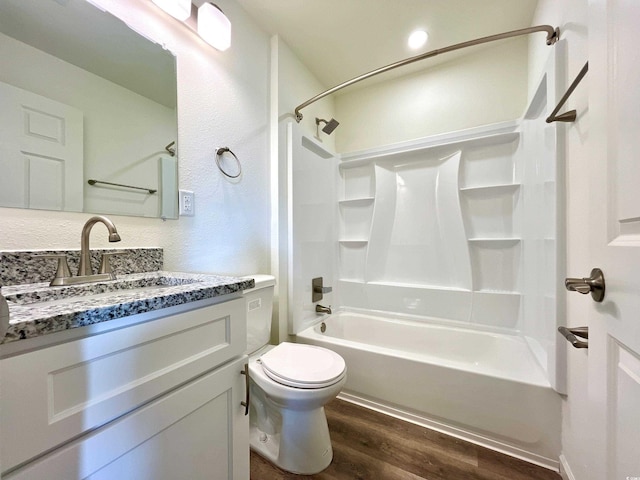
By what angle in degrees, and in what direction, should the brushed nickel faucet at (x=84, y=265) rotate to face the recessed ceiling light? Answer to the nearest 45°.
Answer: approximately 45° to its left

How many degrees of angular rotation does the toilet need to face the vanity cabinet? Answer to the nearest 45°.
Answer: approximately 90° to its right

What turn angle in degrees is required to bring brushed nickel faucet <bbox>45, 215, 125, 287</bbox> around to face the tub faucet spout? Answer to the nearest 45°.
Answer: approximately 45° to its left

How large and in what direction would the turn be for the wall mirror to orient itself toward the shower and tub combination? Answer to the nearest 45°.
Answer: approximately 45° to its left

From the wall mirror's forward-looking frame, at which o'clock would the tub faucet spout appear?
The tub faucet spout is roughly at 10 o'clock from the wall mirror.

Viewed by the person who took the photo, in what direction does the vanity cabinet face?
facing the viewer and to the right of the viewer

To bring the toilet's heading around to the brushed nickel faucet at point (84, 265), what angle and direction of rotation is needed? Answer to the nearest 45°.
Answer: approximately 90° to its right

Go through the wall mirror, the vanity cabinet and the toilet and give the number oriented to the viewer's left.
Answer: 0

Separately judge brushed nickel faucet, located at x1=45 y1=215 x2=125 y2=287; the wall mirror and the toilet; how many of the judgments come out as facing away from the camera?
0

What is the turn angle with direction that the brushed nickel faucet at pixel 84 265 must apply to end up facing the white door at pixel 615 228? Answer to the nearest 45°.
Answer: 0° — it already faces it

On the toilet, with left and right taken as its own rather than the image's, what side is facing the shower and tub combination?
left
